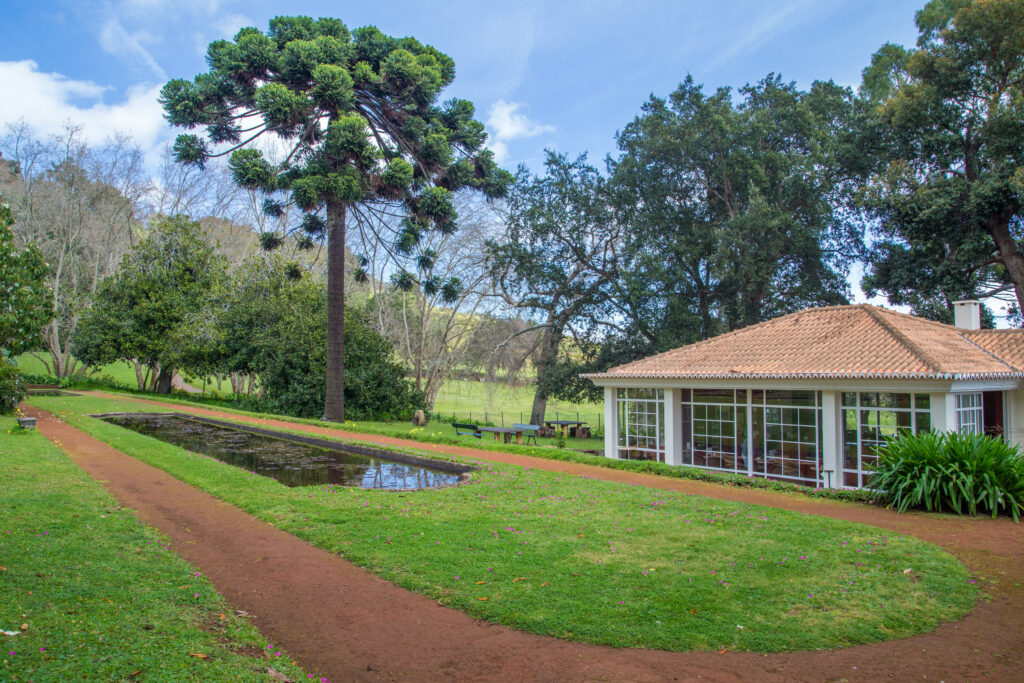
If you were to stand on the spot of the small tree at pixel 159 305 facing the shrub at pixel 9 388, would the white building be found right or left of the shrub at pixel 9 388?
left

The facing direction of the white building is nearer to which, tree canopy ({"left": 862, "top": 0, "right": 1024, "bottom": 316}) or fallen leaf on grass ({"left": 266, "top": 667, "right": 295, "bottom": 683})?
the fallen leaf on grass

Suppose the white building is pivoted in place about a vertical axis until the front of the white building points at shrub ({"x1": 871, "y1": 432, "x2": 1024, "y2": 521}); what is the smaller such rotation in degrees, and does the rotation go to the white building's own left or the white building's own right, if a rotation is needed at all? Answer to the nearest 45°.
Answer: approximately 45° to the white building's own left

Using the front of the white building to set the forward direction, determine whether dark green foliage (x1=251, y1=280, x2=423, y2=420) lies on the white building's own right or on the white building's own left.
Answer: on the white building's own right

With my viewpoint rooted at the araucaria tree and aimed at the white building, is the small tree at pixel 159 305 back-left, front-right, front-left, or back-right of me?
back-left

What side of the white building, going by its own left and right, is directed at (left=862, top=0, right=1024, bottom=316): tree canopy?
back

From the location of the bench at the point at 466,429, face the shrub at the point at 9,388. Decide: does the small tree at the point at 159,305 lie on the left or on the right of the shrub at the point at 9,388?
right

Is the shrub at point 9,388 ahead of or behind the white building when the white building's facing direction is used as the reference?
ahead

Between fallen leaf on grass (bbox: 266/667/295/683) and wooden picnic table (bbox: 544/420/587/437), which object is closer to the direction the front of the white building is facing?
the fallen leaf on grass

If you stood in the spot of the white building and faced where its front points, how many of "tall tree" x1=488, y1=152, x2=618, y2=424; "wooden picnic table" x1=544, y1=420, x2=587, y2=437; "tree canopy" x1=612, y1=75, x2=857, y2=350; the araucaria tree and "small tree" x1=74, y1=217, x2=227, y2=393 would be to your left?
0

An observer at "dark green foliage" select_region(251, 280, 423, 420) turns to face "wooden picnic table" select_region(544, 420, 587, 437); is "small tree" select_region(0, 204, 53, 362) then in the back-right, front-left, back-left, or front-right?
back-right

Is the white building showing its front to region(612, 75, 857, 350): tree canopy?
no

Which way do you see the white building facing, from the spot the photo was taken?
facing the viewer and to the left of the viewer

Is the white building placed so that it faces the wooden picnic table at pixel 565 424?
no
